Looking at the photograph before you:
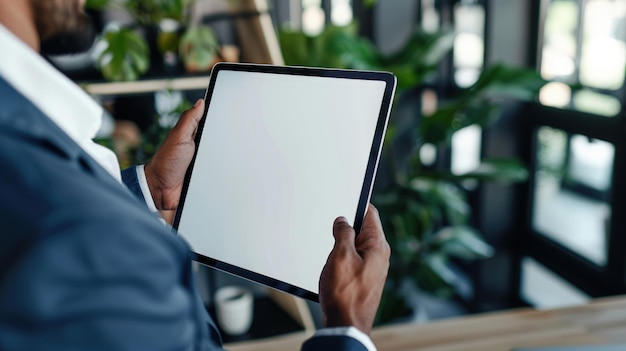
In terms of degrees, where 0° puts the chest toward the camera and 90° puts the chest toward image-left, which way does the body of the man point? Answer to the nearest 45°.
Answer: approximately 270°

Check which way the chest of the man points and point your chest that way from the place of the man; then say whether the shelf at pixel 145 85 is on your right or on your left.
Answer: on your left

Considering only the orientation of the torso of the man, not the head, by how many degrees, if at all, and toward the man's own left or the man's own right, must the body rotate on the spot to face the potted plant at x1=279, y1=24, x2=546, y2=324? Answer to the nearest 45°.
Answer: approximately 45° to the man's own left

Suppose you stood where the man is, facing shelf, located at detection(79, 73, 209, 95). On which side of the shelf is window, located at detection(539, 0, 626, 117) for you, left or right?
right
